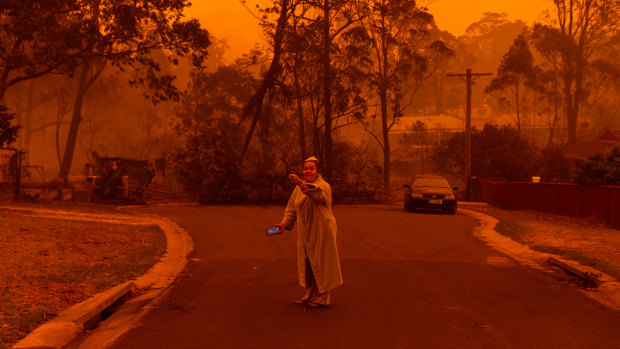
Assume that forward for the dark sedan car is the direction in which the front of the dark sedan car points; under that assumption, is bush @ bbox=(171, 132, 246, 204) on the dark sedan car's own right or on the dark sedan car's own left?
on the dark sedan car's own right

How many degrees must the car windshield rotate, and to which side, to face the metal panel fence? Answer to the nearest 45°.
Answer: approximately 45° to its left

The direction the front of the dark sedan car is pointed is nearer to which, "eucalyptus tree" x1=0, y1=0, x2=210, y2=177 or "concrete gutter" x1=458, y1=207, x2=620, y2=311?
the concrete gutter

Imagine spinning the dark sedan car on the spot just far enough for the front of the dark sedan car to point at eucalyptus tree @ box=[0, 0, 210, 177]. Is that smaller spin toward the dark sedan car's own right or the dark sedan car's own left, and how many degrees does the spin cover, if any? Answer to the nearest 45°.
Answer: approximately 90° to the dark sedan car's own right

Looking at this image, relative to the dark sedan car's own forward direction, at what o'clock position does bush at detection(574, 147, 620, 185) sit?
The bush is roughly at 10 o'clock from the dark sedan car.

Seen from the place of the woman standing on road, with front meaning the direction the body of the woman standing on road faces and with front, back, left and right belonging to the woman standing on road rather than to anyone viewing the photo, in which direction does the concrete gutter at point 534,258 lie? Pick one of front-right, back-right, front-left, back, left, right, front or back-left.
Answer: back

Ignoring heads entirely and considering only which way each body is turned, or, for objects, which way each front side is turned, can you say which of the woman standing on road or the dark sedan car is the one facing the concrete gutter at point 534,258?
the dark sedan car

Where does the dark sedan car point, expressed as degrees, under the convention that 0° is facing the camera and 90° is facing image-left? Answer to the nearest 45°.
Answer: approximately 0°

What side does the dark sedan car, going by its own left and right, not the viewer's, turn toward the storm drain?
front

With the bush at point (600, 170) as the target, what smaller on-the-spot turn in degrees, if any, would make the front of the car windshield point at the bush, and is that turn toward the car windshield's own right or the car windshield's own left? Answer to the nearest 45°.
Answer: approximately 45° to the car windshield's own left

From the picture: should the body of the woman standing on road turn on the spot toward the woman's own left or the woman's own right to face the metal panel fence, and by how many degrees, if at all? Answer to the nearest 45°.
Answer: approximately 180°
